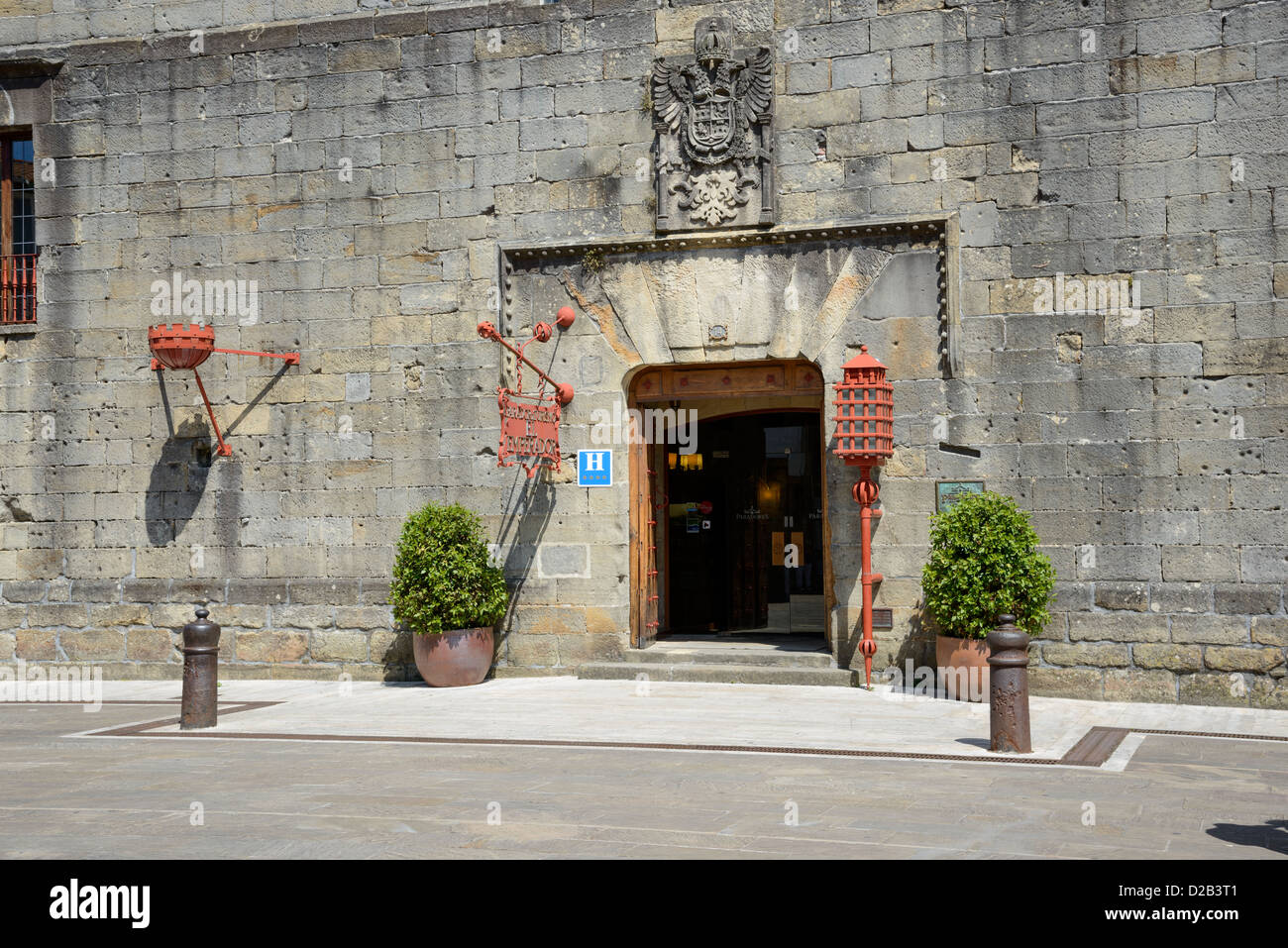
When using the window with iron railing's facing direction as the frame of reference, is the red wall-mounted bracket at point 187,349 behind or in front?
in front

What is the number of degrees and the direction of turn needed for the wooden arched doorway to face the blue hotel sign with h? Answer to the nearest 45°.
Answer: approximately 45° to its right

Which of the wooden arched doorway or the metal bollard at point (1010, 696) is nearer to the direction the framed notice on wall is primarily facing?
the metal bollard

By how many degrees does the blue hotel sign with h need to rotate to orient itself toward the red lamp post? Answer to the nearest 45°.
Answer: approximately 45° to its left

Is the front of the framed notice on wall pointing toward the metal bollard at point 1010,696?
yes

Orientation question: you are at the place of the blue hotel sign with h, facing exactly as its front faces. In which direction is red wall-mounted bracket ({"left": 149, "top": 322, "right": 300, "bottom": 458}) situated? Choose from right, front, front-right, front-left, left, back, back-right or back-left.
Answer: right

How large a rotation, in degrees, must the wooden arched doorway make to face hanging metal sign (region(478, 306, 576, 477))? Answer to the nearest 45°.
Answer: approximately 45° to its right

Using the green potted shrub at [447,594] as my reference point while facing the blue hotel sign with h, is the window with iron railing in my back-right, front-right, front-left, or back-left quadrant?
back-left
